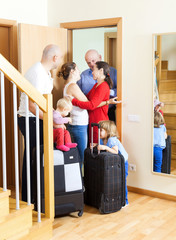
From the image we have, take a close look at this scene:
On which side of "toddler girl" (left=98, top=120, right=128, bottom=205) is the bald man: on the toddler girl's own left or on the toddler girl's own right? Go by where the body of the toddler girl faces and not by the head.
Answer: on the toddler girl's own right

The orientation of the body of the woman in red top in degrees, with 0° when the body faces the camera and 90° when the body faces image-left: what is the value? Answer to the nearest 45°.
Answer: approximately 90°

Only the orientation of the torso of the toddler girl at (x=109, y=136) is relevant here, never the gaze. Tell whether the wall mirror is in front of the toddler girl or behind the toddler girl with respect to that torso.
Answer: behind

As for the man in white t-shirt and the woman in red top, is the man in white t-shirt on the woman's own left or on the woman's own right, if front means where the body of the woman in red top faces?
on the woman's own left

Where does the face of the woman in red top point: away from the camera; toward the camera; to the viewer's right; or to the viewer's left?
to the viewer's left

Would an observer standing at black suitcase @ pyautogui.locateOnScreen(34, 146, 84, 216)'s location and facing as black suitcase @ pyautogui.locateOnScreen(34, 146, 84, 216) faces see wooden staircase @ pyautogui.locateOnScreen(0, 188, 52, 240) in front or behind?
in front

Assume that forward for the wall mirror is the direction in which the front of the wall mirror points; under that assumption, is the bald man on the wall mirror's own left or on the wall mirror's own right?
on the wall mirror's own right

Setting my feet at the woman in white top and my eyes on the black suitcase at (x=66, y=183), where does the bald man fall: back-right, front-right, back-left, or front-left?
back-left

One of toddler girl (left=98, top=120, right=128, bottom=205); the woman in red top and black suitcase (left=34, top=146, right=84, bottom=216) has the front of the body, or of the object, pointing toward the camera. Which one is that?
the black suitcase

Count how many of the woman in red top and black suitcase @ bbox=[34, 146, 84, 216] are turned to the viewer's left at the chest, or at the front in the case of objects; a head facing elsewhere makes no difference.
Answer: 1

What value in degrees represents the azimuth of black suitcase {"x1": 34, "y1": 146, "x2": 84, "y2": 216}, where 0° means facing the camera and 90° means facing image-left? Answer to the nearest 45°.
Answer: approximately 0°

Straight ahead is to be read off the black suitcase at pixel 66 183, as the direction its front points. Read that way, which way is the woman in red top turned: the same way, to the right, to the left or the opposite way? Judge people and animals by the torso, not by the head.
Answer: to the right
